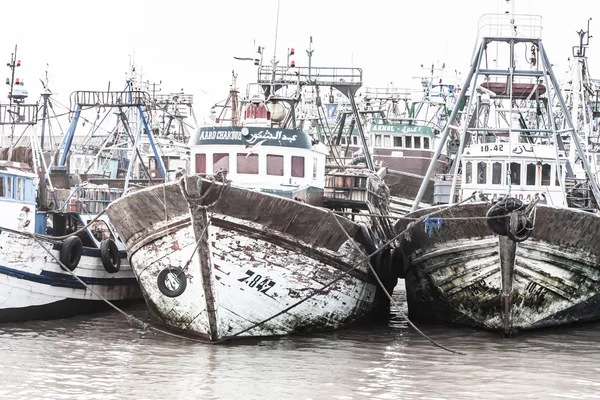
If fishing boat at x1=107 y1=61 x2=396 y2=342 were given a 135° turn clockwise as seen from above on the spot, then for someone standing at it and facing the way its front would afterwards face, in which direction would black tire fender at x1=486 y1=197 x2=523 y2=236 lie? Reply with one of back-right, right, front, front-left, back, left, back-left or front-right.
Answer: back-right

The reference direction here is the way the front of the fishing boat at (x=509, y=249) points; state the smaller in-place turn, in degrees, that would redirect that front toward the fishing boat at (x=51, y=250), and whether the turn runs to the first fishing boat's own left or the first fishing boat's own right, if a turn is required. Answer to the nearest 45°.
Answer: approximately 90° to the first fishing boat's own right

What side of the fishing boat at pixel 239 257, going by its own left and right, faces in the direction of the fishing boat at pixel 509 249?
left

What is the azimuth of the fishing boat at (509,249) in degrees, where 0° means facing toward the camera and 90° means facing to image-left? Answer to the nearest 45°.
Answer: approximately 0°

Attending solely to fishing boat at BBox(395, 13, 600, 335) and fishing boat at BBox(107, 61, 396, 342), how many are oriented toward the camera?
2

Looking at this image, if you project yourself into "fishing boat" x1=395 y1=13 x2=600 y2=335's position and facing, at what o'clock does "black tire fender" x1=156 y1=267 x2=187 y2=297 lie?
The black tire fender is roughly at 2 o'clock from the fishing boat.

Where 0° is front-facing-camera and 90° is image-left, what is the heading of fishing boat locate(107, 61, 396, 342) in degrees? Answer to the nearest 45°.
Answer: approximately 0°
